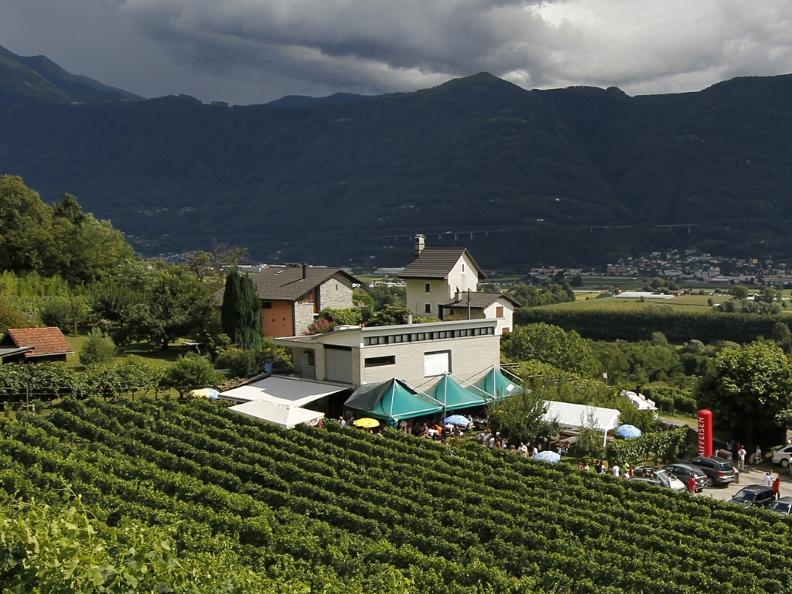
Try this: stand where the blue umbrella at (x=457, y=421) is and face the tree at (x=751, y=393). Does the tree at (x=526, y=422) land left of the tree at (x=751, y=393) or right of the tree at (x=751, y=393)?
right

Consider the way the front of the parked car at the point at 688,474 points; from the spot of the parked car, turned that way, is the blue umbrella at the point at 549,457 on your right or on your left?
on your right
